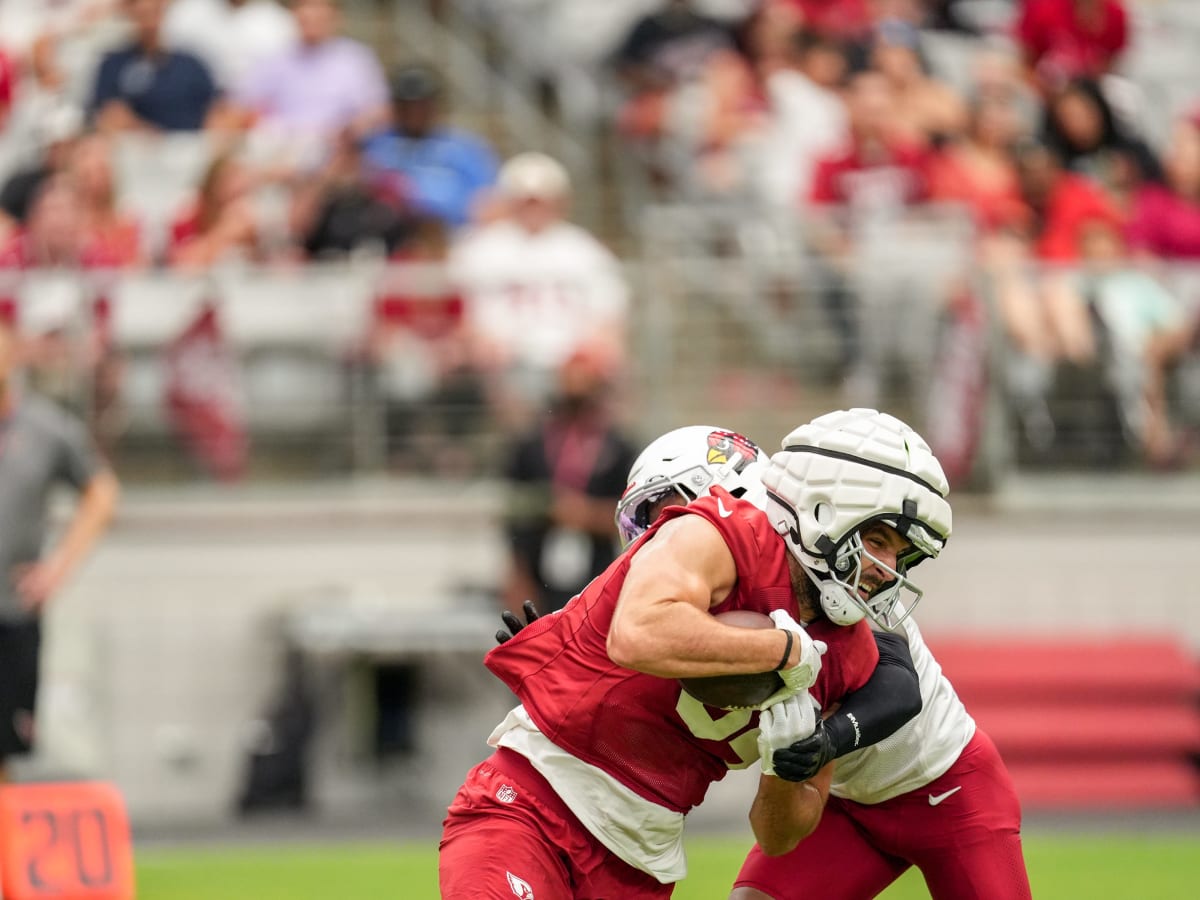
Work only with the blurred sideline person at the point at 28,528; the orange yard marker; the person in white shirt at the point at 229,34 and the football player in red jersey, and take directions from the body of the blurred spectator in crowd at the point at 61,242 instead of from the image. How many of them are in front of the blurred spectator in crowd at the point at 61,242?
3

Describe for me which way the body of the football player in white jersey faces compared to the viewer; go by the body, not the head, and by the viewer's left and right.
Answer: facing to the left of the viewer

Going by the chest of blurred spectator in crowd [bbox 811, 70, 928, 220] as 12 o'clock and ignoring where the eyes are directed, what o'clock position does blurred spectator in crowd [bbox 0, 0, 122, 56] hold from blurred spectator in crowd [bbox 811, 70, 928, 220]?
blurred spectator in crowd [bbox 0, 0, 122, 56] is roughly at 3 o'clock from blurred spectator in crowd [bbox 811, 70, 928, 220].

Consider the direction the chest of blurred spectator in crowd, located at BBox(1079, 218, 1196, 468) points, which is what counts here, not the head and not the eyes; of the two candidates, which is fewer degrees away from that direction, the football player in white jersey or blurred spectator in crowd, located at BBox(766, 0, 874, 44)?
the football player in white jersey

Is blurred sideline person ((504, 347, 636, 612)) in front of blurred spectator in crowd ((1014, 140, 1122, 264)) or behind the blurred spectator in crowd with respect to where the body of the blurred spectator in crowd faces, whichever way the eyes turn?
in front

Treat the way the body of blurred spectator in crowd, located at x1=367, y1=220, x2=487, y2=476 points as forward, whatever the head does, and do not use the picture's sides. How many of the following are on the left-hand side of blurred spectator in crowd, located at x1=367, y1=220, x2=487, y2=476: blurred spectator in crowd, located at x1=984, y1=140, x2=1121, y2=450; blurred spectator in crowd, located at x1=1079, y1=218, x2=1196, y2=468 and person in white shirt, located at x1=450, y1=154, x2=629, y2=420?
3

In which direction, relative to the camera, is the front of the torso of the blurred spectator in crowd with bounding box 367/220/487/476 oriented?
toward the camera

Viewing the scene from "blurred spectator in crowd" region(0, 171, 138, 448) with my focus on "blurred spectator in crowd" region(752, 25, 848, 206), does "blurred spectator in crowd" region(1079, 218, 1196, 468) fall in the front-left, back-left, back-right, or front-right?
front-right

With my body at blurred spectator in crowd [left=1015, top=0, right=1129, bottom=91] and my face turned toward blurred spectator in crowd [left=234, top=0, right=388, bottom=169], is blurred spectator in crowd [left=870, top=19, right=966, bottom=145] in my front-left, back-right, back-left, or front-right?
front-left

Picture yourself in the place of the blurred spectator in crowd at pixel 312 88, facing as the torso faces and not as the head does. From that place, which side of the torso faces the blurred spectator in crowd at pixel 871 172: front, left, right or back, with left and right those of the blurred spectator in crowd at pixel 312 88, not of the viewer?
left

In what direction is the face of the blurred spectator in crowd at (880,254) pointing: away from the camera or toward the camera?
toward the camera

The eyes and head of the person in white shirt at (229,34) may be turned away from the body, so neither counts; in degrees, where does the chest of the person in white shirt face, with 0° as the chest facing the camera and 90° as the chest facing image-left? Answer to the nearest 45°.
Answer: approximately 0°

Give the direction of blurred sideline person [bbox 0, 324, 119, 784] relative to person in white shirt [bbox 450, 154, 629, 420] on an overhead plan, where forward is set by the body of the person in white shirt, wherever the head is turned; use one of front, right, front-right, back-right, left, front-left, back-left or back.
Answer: front-right

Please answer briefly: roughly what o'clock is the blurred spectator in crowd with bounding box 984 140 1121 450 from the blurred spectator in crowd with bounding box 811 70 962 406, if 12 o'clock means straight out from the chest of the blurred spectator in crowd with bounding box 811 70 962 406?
the blurred spectator in crowd with bounding box 984 140 1121 450 is roughly at 9 o'clock from the blurred spectator in crowd with bounding box 811 70 962 406.

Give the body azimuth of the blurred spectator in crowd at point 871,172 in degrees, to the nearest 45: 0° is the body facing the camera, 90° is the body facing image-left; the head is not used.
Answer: approximately 0°

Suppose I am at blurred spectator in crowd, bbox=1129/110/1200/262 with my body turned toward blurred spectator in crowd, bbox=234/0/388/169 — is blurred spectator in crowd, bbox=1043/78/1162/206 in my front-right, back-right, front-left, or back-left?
front-right

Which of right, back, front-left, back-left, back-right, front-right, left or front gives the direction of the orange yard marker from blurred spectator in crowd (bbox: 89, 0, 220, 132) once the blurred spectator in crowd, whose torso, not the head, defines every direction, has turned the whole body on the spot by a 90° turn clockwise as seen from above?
left

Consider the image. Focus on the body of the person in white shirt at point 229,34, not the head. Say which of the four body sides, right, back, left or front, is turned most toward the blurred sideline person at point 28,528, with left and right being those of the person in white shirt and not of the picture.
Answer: front
